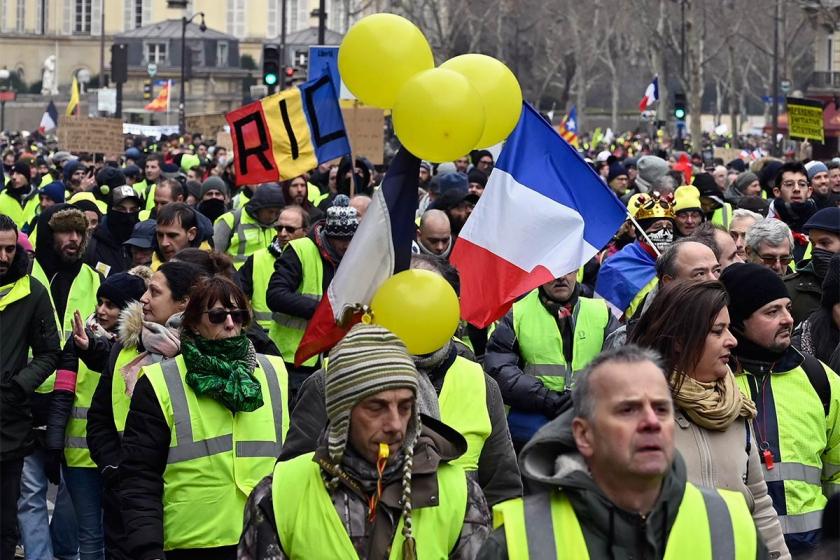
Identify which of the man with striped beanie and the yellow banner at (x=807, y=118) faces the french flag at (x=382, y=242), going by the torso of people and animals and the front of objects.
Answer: the yellow banner

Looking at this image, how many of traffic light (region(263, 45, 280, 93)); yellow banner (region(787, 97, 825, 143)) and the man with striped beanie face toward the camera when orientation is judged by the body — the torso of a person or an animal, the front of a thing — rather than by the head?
3

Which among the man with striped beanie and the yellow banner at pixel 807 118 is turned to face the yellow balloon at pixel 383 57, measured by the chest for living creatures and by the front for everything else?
the yellow banner

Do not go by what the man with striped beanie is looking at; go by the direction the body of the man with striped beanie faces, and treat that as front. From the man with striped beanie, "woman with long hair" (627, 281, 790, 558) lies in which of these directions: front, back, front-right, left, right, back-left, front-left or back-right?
back-left

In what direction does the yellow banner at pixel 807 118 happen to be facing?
toward the camera

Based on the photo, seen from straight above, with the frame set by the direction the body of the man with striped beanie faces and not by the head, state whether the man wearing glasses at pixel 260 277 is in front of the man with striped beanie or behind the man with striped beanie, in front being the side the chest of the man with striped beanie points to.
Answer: behind

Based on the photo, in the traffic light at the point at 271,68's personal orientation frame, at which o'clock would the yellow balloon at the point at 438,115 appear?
The yellow balloon is roughly at 12 o'clock from the traffic light.

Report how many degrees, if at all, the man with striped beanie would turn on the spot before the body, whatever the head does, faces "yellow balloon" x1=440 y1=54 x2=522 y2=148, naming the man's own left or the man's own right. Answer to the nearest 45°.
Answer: approximately 180°

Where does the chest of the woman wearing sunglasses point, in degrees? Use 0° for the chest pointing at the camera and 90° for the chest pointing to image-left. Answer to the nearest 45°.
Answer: approximately 315°

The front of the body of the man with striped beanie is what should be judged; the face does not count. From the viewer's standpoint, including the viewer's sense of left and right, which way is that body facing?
facing the viewer

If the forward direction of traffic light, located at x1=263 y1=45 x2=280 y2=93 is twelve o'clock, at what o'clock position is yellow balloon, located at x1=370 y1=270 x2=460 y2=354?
The yellow balloon is roughly at 12 o'clock from the traffic light.

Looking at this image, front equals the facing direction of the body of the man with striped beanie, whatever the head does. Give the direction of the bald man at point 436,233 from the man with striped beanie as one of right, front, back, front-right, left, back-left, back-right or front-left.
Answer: back
